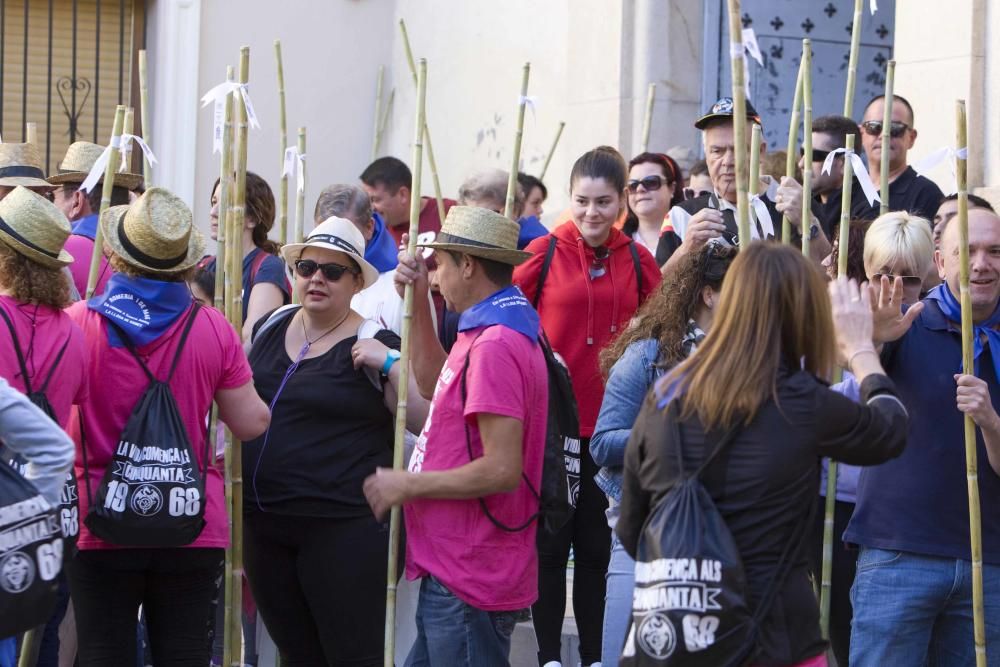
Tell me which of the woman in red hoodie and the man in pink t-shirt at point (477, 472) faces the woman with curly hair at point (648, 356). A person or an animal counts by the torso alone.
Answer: the woman in red hoodie

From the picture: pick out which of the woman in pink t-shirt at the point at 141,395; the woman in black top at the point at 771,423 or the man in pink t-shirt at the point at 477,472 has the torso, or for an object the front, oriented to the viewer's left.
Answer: the man in pink t-shirt

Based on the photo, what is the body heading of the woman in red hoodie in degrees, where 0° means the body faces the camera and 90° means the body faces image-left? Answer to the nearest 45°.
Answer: approximately 0°

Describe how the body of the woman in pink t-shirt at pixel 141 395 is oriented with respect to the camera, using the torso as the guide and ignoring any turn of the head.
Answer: away from the camera

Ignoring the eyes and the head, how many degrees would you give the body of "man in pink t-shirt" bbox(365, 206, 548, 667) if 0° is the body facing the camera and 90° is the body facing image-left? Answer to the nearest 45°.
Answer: approximately 90°

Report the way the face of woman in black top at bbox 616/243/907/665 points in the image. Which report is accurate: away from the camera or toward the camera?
away from the camera

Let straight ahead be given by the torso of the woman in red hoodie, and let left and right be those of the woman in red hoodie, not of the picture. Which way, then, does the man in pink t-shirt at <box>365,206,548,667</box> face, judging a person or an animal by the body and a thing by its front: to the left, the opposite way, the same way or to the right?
to the right

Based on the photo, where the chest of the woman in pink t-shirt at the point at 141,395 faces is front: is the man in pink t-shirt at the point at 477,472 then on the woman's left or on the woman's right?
on the woman's right

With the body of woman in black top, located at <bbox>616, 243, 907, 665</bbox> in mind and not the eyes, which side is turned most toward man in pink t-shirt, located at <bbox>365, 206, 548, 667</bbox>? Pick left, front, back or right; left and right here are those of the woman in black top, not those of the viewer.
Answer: left

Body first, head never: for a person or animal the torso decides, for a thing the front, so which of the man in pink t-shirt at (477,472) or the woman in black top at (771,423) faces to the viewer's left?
the man in pink t-shirt

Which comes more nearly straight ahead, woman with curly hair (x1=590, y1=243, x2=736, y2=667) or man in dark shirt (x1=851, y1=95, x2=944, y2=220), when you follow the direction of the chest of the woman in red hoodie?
the woman with curly hair

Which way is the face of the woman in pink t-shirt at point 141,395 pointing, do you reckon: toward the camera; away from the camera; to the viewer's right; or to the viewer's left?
away from the camera

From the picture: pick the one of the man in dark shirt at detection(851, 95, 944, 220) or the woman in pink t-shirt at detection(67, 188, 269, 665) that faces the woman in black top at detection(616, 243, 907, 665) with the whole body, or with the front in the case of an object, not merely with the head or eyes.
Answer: the man in dark shirt
